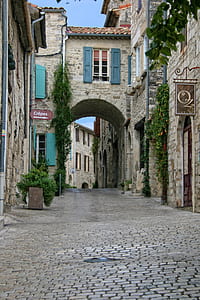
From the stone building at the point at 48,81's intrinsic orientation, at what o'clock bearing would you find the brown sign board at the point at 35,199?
The brown sign board is roughly at 12 o'clock from the stone building.

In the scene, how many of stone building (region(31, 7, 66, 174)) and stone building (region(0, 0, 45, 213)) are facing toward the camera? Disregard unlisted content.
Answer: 1

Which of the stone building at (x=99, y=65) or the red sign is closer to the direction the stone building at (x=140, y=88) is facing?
the red sign

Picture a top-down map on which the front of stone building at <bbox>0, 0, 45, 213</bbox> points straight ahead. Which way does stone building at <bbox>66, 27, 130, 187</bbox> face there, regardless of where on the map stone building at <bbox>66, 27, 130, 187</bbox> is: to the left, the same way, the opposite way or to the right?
to the right

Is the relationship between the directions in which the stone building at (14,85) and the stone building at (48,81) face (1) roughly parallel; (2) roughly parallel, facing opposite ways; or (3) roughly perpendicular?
roughly perpendicular

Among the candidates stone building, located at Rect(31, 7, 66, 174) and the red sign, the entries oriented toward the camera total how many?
2

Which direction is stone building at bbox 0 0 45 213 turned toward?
to the viewer's right

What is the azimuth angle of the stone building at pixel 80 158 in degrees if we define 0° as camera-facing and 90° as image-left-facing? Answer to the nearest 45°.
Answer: approximately 315°
